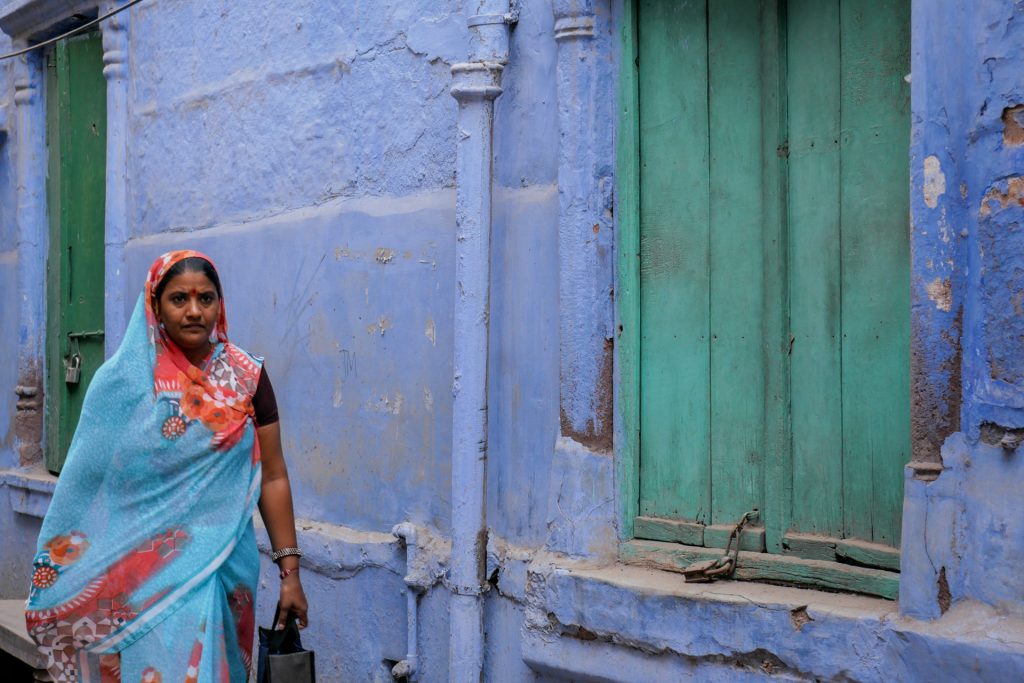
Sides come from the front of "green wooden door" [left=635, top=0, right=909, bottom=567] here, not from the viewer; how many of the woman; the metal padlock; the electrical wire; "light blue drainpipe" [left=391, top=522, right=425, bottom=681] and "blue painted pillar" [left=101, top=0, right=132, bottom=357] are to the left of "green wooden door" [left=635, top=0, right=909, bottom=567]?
0

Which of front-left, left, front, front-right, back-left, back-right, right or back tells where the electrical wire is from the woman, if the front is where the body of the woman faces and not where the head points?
back

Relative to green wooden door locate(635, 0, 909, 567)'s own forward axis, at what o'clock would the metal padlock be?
The metal padlock is roughly at 4 o'clock from the green wooden door.

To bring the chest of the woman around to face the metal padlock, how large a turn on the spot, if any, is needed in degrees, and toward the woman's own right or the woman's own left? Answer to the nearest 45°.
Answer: approximately 180°

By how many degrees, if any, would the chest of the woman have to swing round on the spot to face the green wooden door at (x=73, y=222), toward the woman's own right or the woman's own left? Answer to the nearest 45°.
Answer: approximately 180°

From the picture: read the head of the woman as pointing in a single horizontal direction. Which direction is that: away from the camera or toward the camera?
toward the camera

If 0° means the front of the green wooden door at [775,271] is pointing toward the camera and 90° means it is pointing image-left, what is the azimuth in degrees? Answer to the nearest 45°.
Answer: approximately 0°

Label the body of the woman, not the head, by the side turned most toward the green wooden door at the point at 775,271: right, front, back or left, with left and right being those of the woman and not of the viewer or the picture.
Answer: left

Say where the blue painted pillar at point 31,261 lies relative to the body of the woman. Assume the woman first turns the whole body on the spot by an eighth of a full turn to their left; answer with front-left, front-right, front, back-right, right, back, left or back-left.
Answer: back-left

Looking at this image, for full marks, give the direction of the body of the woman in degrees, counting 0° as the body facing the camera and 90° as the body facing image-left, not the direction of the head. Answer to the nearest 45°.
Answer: approximately 0°

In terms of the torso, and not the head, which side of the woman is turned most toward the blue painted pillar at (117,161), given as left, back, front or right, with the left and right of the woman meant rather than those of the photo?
back

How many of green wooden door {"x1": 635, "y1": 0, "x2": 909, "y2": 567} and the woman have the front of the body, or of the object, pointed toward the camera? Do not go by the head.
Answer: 2
